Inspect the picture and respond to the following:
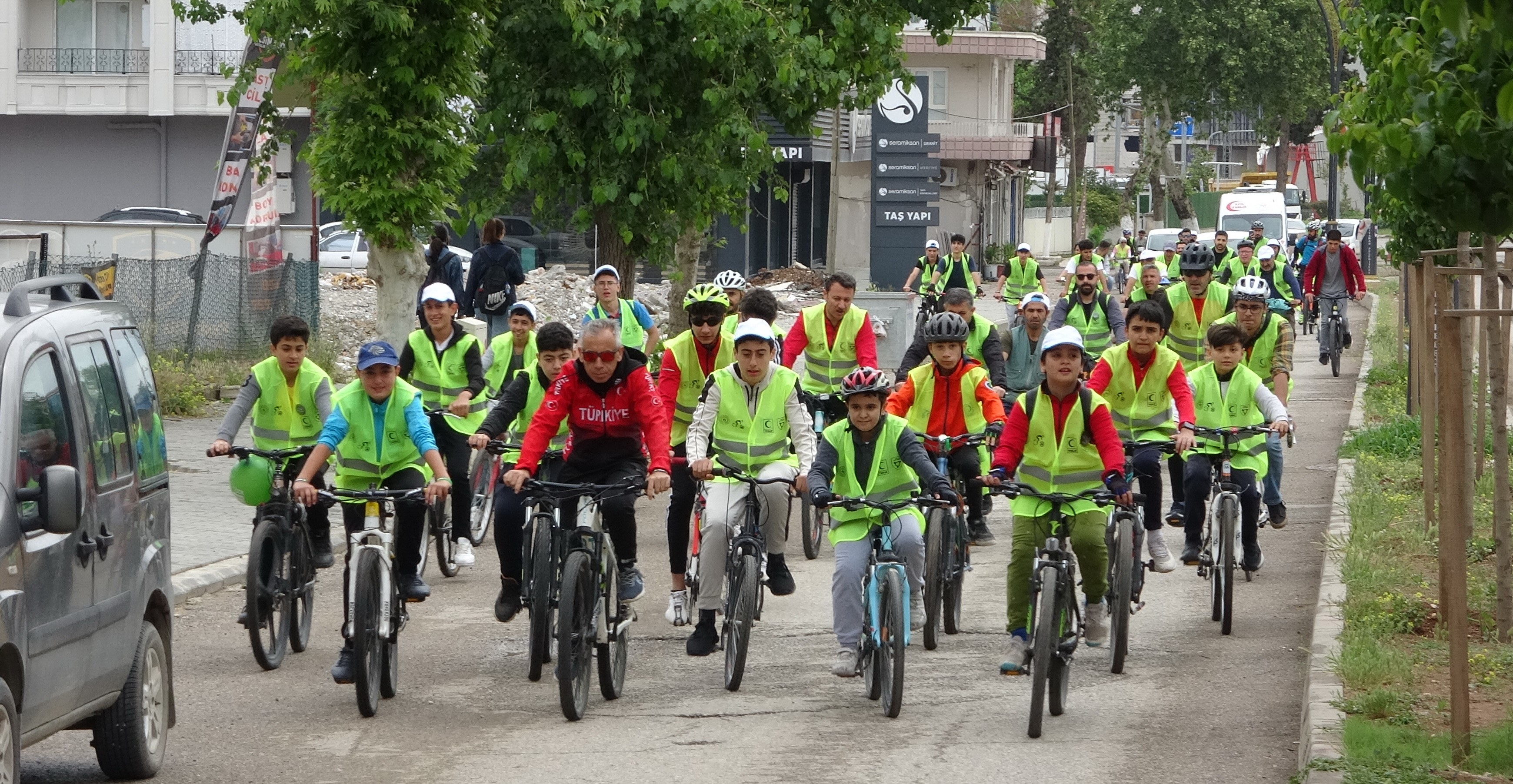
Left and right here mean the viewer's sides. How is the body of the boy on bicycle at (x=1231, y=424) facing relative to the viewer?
facing the viewer

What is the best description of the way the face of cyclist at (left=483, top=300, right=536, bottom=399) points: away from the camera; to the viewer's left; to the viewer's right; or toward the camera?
toward the camera

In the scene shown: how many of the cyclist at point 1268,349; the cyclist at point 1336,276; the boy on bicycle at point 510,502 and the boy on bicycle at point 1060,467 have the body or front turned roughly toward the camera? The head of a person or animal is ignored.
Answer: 4

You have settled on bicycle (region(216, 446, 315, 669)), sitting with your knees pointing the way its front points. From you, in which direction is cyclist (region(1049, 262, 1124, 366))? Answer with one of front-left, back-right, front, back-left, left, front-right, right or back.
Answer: back-left

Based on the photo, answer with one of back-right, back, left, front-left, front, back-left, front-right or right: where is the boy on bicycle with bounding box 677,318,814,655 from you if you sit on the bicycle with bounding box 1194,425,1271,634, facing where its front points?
front-right

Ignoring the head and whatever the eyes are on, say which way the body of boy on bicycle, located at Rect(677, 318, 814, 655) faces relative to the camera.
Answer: toward the camera

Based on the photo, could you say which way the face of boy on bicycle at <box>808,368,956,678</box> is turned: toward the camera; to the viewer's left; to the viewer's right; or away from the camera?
toward the camera

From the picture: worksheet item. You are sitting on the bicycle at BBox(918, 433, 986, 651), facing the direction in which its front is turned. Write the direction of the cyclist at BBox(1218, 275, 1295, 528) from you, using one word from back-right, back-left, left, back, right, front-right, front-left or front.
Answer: back-left

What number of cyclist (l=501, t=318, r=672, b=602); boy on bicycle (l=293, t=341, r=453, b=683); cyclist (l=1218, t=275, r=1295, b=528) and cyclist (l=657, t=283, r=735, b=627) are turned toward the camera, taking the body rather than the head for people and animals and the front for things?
4

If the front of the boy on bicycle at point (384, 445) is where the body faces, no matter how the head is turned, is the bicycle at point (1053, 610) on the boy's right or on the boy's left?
on the boy's left

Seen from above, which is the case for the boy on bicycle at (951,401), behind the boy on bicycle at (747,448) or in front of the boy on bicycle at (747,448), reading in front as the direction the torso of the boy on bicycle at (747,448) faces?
behind

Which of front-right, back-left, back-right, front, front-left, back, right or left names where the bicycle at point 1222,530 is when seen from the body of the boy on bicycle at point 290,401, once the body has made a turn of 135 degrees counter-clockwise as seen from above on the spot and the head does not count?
front-right

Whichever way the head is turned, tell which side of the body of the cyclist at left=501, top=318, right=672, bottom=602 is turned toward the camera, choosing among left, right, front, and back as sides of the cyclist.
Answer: front

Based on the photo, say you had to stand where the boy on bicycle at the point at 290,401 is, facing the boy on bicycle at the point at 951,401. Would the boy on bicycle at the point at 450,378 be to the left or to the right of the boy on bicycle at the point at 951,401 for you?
left

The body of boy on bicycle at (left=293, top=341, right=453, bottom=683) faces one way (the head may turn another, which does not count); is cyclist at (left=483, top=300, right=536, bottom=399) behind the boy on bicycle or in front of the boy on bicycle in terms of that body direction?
behind

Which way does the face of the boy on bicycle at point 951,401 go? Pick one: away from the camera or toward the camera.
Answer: toward the camera

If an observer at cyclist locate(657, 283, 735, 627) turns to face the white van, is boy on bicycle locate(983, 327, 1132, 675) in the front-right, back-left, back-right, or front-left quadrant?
back-right
